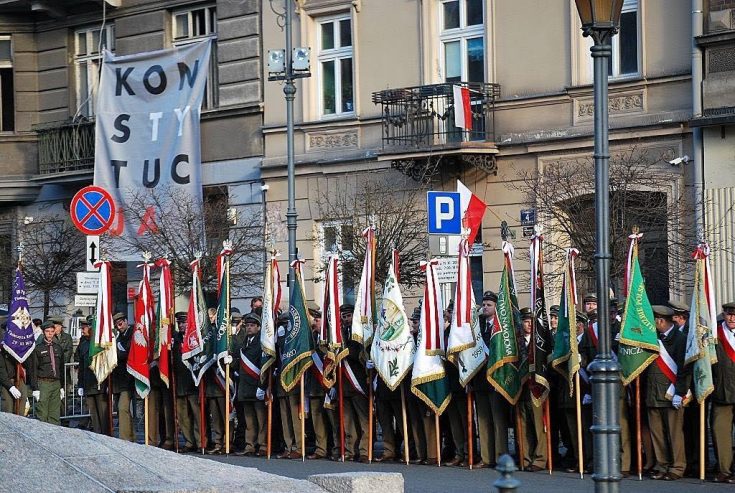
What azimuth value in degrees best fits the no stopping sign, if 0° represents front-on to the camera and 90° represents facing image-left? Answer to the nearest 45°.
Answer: approximately 0°

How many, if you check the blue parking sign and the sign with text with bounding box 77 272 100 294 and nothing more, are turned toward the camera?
2

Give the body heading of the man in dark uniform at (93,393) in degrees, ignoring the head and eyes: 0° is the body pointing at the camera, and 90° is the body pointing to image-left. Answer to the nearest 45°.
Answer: approximately 45°

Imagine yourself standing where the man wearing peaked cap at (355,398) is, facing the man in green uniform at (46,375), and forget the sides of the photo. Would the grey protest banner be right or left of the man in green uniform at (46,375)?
right

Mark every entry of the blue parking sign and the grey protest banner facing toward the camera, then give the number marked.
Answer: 2

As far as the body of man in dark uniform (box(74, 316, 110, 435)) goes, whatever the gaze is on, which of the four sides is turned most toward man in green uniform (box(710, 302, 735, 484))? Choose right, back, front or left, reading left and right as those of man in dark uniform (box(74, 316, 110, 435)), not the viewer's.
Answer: left

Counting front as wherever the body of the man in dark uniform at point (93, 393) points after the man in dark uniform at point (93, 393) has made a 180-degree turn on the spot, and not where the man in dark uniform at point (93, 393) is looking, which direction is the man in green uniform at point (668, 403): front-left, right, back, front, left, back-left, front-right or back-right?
right

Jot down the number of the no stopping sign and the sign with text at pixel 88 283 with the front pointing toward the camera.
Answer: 2
